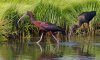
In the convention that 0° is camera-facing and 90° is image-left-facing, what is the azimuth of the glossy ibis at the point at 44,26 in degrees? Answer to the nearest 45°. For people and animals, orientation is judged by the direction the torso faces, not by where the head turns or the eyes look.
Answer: approximately 90°
